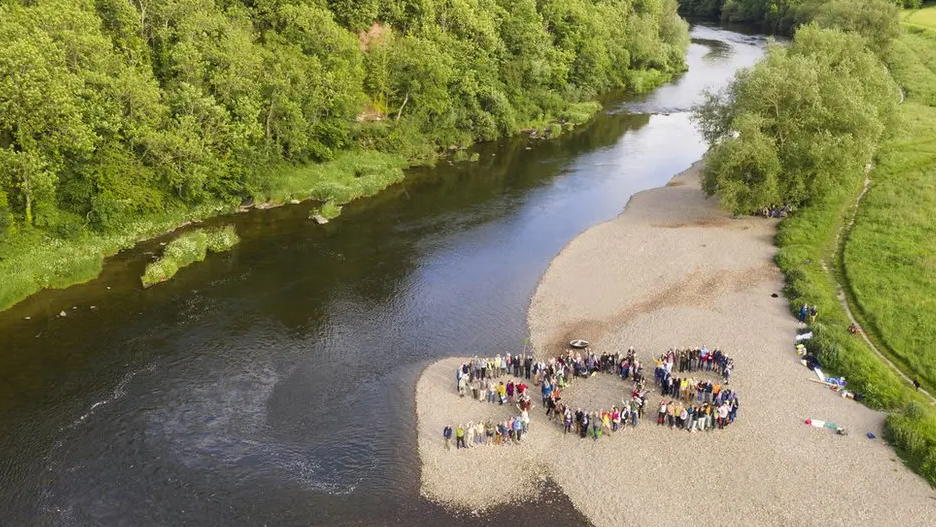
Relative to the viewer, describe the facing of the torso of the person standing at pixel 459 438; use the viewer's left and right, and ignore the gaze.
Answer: facing the viewer
